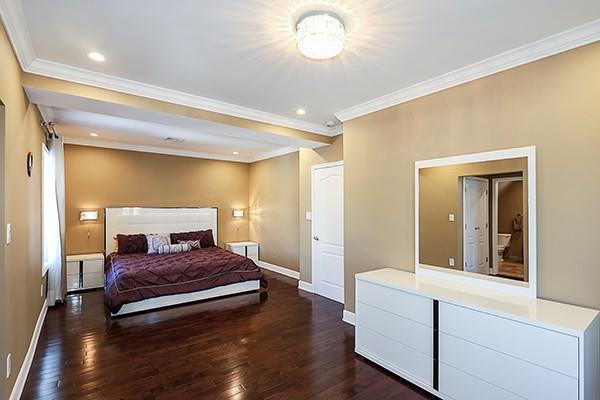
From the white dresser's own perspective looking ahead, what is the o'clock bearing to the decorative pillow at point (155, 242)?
The decorative pillow is roughly at 2 o'clock from the white dresser.

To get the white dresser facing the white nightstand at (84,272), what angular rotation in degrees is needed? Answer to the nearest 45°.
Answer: approximately 45° to its right

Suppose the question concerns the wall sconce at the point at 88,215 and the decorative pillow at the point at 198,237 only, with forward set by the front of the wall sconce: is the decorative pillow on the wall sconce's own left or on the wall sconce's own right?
on the wall sconce's own left

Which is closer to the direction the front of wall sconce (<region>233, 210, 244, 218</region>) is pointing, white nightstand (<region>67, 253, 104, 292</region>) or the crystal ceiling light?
the crystal ceiling light

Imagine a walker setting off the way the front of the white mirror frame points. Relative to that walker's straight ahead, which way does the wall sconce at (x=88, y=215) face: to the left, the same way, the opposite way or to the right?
to the left

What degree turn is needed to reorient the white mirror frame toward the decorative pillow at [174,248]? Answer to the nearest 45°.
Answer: approximately 45° to its right

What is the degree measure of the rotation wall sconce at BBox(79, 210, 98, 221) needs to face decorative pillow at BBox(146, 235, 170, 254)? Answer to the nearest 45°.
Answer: approximately 45° to its left

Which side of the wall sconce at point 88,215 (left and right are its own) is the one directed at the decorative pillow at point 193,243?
left

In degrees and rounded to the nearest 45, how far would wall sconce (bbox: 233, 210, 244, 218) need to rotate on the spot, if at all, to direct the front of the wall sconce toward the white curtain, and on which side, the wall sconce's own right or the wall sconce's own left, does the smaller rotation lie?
approximately 45° to the wall sconce's own right

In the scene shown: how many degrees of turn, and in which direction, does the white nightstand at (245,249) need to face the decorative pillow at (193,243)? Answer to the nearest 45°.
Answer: approximately 45° to its right

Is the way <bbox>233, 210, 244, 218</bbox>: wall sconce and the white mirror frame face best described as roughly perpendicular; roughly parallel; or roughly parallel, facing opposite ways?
roughly perpendicular

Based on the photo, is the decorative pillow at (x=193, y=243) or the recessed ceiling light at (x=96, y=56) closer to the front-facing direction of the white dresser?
the recessed ceiling light

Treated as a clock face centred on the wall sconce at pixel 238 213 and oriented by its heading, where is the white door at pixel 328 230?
The white door is roughly at 11 o'clock from the wall sconce.

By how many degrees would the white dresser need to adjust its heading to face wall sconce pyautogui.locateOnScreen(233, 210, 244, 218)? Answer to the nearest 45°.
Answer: approximately 90° to its right

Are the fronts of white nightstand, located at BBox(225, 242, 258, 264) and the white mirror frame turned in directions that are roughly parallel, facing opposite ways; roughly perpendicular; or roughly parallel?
roughly perpendicular

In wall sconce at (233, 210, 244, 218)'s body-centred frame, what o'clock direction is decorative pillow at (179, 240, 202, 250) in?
The decorative pillow is roughly at 1 o'clock from the wall sconce.
